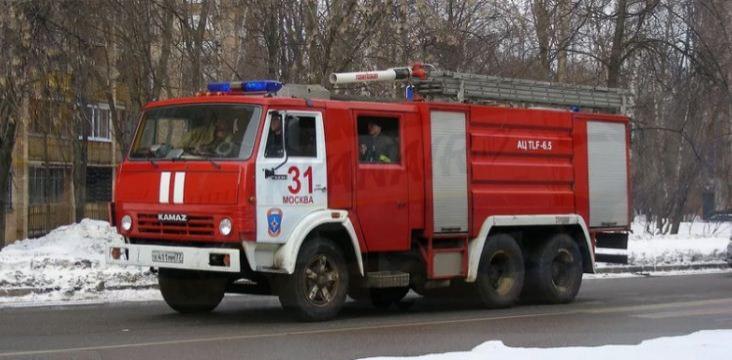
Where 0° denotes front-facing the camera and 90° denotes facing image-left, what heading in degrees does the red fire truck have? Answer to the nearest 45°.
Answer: approximately 45°
